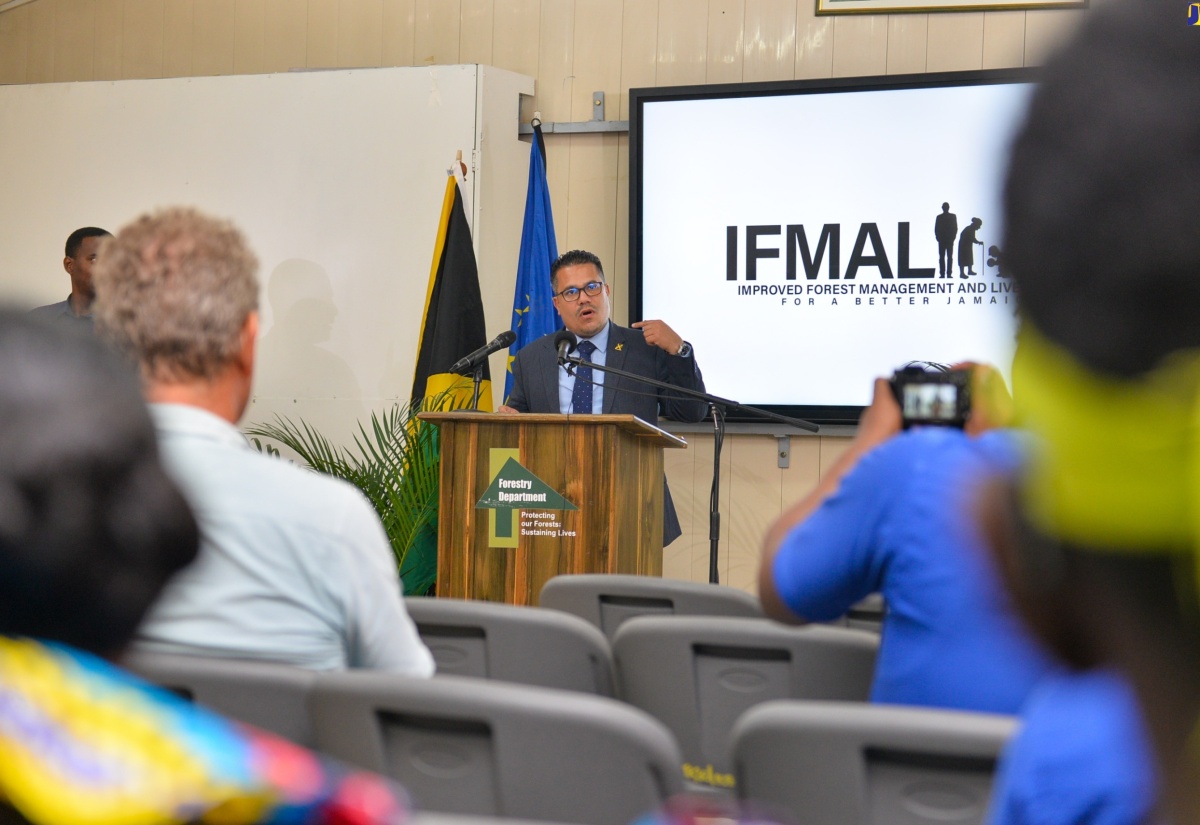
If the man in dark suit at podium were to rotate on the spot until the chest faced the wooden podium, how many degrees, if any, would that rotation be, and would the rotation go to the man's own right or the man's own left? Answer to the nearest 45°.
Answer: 0° — they already face it

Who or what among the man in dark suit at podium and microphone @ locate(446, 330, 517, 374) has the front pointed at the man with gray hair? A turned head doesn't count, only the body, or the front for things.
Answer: the man in dark suit at podium

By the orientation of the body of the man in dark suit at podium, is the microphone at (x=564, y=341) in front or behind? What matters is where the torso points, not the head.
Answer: in front

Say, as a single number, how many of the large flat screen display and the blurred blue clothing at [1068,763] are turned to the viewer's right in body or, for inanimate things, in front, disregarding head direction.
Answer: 0

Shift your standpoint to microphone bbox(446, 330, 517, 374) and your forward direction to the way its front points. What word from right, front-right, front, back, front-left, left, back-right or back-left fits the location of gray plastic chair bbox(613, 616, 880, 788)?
right

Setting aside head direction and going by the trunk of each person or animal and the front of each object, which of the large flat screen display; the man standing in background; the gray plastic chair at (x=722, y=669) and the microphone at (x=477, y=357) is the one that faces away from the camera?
the gray plastic chair

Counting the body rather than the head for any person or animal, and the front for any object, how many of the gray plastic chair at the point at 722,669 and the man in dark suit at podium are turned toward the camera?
1

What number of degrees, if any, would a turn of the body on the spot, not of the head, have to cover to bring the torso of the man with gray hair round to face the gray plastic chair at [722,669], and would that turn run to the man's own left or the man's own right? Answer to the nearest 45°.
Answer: approximately 45° to the man's own right

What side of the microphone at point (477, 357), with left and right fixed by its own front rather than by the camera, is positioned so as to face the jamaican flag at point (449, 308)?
left

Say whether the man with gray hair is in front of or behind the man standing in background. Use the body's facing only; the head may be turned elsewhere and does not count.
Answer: in front

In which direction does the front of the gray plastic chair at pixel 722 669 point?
away from the camera

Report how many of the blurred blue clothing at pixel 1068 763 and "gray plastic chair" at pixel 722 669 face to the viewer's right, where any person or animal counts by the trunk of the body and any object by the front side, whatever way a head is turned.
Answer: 0
